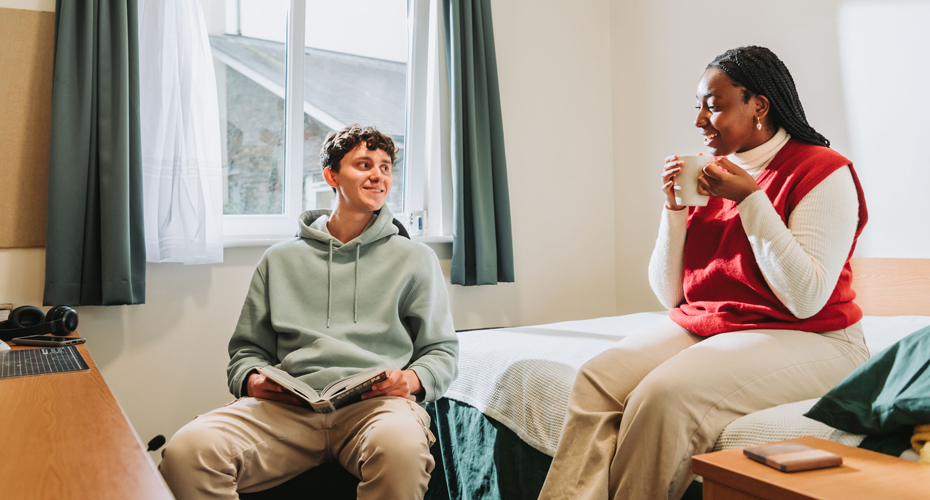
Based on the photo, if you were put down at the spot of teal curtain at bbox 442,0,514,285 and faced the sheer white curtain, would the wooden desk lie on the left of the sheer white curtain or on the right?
left

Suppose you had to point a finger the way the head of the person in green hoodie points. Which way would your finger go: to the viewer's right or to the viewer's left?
to the viewer's right

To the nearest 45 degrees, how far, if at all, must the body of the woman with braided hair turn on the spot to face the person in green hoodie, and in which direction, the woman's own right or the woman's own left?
approximately 45° to the woman's own right

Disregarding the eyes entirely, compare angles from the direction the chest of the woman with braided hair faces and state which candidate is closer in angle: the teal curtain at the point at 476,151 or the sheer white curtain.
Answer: the sheer white curtain

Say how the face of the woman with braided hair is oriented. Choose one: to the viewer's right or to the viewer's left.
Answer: to the viewer's left

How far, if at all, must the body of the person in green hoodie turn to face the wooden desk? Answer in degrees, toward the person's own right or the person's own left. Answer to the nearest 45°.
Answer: approximately 45° to the person's own right

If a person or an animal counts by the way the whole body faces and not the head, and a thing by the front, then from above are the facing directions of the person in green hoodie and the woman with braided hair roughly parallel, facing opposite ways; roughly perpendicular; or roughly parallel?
roughly perpendicular

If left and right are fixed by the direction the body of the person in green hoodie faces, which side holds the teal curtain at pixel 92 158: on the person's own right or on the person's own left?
on the person's own right

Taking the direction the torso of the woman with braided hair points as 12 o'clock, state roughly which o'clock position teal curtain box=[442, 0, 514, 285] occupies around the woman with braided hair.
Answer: The teal curtain is roughly at 3 o'clock from the woman with braided hair.

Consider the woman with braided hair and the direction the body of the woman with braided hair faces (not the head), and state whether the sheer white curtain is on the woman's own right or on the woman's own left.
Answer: on the woman's own right

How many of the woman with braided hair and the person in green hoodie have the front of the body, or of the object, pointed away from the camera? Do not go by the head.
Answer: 0

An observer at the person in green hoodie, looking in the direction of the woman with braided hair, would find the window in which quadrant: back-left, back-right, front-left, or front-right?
back-left
